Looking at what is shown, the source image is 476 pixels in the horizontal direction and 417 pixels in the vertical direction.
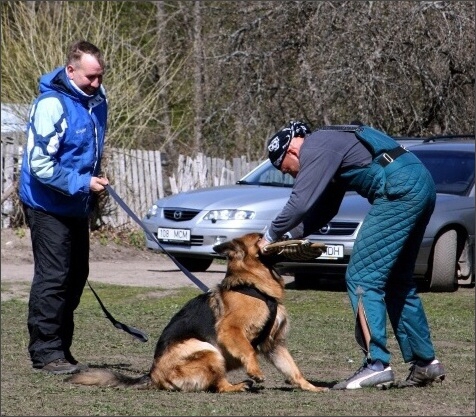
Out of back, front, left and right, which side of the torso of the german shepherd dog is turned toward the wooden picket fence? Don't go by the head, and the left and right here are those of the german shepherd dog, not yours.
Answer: left

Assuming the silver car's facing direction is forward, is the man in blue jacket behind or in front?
in front

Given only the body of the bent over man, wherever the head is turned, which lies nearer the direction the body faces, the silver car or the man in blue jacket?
the man in blue jacket

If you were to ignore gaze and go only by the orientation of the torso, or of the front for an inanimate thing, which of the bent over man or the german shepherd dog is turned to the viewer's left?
the bent over man

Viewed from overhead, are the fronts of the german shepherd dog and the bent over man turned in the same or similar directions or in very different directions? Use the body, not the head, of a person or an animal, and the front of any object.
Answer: very different directions

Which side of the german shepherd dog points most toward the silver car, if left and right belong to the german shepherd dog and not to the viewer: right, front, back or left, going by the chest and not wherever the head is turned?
left

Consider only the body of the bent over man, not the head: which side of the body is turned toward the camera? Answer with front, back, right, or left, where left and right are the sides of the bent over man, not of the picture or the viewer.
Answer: left

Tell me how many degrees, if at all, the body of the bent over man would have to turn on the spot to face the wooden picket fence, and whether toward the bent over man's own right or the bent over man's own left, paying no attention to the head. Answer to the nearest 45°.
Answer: approximately 90° to the bent over man's own right

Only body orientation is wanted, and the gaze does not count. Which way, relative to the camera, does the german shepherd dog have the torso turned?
to the viewer's right

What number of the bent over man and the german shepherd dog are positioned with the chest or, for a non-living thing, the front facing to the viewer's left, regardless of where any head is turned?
1

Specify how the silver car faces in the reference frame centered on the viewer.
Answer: facing the viewer and to the left of the viewer

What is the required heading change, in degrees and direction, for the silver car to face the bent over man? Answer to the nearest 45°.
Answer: approximately 45° to its left
